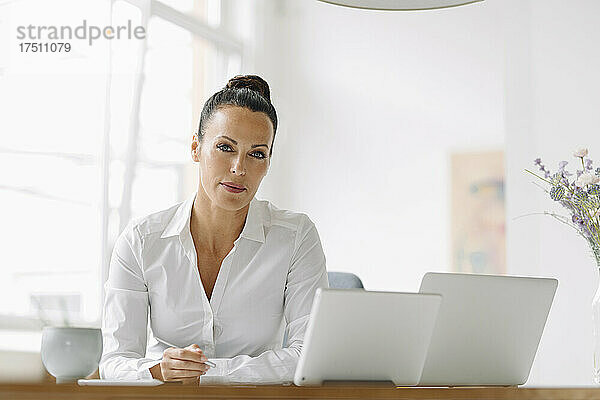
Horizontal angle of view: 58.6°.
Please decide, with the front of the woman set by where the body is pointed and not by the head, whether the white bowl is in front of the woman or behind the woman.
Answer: in front

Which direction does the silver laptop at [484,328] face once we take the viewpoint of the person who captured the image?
facing away from the viewer and to the left of the viewer

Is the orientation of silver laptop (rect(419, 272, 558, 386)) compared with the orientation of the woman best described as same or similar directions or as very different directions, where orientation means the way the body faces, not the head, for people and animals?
very different directions

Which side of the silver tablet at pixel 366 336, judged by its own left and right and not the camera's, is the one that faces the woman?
front

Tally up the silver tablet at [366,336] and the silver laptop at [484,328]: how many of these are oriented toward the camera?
0

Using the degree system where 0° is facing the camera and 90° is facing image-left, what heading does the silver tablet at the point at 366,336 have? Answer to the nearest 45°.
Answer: approximately 135°

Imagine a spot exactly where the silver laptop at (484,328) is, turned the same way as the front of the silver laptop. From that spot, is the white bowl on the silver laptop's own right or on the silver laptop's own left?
on the silver laptop's own left

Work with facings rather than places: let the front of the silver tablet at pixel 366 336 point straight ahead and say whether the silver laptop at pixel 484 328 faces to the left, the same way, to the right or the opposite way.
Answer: the same way

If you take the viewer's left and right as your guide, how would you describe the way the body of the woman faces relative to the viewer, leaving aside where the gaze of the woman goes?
facing the viewer

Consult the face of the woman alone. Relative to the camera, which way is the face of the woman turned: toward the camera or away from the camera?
toward the camera

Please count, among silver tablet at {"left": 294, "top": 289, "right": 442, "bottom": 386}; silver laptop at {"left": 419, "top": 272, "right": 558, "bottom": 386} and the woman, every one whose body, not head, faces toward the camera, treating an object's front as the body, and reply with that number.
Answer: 1

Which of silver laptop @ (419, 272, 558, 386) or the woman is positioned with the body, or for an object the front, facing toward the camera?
the woman
